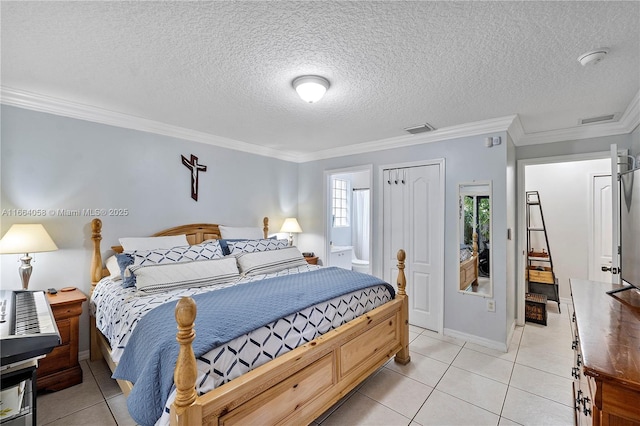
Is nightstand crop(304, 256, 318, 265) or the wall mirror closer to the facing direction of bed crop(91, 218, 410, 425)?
the wall mirror

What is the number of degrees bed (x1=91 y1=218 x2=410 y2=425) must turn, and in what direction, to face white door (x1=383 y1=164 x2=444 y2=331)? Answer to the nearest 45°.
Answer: approximately 90° to its left

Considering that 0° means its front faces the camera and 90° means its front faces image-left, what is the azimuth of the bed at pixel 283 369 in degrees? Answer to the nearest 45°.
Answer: approximately 315°

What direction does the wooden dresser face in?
to the viewer's left

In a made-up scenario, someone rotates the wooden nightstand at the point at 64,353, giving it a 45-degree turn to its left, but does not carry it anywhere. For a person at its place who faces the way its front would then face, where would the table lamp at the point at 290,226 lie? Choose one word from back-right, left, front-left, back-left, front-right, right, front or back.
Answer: front-left

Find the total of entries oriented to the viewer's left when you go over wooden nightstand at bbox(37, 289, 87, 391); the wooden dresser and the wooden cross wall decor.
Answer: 1

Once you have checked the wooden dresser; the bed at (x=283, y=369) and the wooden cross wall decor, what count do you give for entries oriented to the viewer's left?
1

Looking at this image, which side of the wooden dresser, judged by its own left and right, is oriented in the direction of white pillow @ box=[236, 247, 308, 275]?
front
